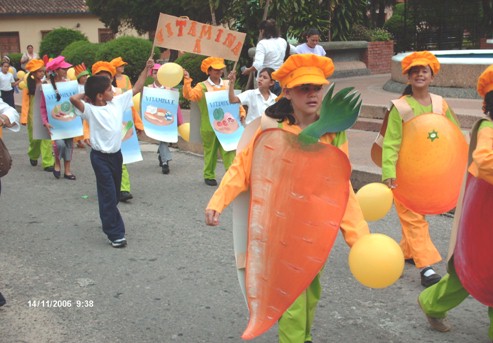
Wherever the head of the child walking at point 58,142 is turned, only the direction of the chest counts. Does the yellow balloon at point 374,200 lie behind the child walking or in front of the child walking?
in front

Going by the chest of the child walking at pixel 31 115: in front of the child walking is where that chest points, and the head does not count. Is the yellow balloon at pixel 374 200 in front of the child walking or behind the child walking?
in front

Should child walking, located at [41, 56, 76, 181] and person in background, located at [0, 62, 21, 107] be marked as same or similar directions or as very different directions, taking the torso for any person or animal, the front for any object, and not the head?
same or similar directions

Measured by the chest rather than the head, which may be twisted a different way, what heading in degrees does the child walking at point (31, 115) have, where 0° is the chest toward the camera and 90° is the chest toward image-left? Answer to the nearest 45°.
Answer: approximately 315°

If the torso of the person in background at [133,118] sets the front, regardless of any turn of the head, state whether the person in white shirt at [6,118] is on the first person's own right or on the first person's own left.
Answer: on the first person's own right

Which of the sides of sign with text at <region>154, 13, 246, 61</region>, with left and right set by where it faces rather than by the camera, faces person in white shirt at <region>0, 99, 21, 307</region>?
front

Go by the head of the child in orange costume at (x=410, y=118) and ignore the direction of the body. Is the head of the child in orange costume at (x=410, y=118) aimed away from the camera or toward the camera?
toward the camera

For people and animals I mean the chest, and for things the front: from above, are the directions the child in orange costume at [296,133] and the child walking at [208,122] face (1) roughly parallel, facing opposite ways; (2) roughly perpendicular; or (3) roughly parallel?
roughly parallel

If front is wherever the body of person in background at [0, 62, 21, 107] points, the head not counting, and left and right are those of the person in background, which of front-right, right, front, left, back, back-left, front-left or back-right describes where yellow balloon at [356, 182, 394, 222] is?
front-right

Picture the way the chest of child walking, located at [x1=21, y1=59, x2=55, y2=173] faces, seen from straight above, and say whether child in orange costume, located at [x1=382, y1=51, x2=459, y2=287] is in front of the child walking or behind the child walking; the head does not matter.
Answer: in front

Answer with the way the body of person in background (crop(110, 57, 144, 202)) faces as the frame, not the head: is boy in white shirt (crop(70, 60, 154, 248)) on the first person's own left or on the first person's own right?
on the first person's own right

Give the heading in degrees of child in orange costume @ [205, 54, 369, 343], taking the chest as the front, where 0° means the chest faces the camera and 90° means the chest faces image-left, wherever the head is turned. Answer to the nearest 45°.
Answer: approximately 315°
